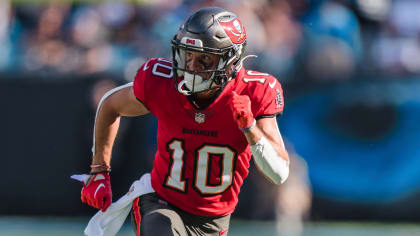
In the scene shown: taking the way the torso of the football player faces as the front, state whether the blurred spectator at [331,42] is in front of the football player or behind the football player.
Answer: behind

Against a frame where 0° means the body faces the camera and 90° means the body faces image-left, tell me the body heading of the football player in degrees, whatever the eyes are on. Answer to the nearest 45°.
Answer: approximately 0°
